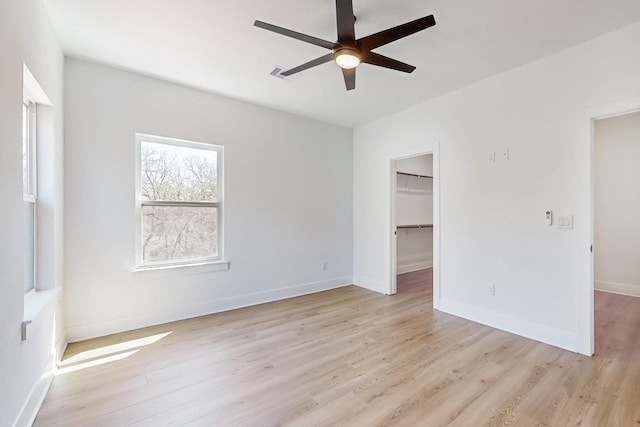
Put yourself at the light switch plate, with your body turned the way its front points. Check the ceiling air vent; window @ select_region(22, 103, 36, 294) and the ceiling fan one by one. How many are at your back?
0

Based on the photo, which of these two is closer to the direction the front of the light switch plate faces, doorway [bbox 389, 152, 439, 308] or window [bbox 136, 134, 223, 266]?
the window

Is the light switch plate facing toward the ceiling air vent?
no

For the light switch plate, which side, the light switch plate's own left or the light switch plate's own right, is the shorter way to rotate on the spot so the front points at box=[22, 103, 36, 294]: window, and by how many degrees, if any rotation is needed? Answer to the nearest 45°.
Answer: approximately 45° to the light switch plate's own right

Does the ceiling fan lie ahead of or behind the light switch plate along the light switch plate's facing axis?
ahead

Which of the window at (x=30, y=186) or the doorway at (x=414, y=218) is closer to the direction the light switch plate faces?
the window

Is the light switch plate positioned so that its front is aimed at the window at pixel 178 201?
no

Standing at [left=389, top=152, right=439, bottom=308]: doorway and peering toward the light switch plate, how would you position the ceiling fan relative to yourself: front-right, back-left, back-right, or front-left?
front-right

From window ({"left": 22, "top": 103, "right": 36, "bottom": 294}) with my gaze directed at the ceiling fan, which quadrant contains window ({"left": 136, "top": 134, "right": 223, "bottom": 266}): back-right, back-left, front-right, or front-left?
front-left

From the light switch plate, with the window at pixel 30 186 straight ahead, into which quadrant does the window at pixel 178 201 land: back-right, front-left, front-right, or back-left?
front-right
